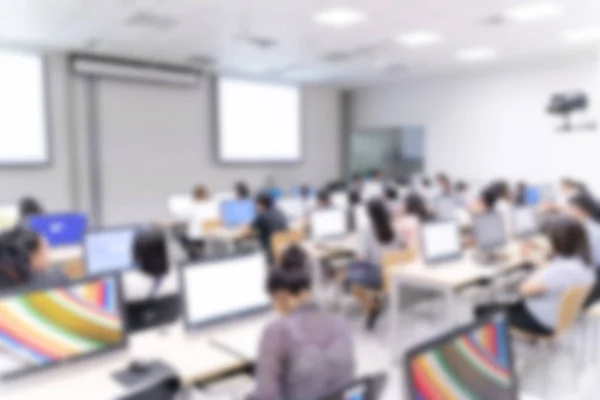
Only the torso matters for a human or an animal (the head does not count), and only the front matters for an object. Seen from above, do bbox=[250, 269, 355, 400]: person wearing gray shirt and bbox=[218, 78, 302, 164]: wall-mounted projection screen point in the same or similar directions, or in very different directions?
very different directions

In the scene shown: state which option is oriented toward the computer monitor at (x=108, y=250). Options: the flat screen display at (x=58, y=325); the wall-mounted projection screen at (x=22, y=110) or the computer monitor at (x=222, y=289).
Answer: the wall-mounted projection screen

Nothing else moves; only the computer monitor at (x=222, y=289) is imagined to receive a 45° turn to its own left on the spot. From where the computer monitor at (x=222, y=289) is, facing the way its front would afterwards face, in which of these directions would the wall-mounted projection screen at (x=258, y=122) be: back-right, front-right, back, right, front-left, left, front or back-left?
left

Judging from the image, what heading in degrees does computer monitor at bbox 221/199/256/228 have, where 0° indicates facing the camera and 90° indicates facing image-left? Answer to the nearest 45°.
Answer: approximately 0°

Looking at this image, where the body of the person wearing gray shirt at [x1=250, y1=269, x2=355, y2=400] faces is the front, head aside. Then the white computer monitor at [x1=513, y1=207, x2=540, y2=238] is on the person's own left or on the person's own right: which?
on the person's own right

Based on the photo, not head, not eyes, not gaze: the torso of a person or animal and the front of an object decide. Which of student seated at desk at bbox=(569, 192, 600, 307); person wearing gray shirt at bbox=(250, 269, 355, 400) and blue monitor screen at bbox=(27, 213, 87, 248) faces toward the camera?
the blue monitor screen

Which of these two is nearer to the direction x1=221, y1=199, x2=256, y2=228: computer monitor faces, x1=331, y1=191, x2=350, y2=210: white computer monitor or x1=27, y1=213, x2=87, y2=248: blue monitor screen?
the blue monitor screen

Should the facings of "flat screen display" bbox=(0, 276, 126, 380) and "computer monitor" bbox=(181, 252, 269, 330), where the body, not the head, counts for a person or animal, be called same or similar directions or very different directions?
same or similar directions

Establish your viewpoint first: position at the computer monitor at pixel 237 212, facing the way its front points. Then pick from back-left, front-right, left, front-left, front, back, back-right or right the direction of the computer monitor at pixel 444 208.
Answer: left

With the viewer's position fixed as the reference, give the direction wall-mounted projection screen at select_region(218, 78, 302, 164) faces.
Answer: facing the viewer and to the right of the viewer

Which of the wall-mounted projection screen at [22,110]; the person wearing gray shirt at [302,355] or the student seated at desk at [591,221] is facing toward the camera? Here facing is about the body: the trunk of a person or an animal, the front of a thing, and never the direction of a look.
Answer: the wall-mounted projection screen

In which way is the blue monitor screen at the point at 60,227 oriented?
toward the camera

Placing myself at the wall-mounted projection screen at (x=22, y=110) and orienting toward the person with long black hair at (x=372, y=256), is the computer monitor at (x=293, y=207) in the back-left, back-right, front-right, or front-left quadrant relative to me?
front-left

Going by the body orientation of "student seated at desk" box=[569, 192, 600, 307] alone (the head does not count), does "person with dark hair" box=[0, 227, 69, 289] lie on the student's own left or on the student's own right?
on the student's own left

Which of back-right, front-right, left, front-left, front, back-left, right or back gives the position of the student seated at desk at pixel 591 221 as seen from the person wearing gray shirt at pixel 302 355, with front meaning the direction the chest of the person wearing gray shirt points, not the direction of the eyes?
right

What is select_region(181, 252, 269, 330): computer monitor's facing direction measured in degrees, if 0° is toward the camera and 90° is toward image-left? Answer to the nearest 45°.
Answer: approximately 315°

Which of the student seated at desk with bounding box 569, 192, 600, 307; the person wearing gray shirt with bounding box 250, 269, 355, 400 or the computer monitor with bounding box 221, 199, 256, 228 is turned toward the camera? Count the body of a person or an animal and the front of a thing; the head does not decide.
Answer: the computer monitor

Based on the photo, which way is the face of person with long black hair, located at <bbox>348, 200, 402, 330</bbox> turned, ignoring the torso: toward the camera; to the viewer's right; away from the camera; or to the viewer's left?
away from the camera
